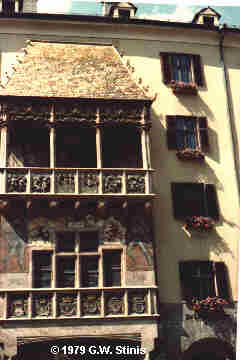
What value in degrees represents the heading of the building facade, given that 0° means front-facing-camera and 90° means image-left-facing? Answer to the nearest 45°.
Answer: approximately 0°
